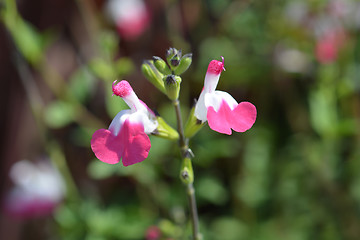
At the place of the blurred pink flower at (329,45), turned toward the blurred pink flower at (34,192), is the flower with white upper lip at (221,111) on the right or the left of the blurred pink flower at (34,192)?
left

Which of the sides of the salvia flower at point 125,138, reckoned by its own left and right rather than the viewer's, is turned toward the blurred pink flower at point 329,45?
back

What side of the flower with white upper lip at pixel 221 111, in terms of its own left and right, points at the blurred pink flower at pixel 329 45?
left

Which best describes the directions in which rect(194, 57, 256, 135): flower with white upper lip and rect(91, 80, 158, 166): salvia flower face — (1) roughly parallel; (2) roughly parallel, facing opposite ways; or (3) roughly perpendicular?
roughly perpendicular

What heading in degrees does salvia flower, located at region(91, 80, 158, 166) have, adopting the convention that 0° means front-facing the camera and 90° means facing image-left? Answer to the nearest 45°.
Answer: approximately 45°

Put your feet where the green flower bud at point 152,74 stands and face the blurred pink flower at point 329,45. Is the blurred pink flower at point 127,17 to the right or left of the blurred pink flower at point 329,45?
left

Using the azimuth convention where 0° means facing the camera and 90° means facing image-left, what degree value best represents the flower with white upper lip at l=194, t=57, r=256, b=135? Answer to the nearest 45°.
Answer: approximately 315°
